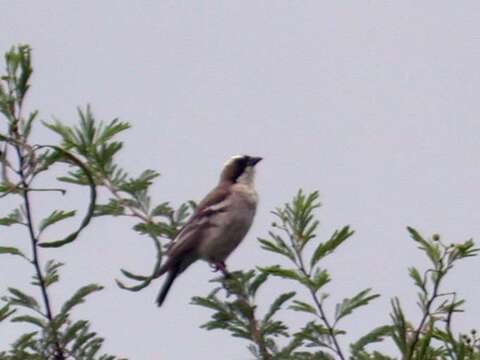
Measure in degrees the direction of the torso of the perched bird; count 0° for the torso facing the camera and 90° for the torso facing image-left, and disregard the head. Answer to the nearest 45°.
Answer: approximately 270°
